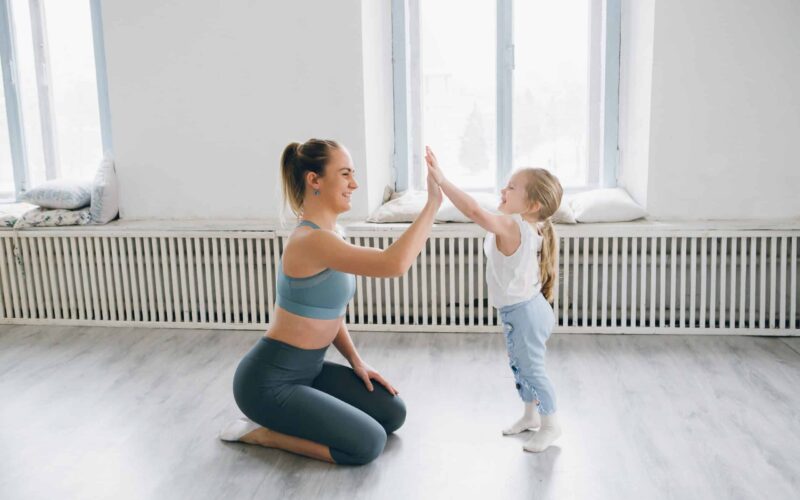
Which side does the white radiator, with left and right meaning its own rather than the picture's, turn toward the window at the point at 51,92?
right

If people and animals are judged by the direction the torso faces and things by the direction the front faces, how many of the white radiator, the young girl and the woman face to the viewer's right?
1

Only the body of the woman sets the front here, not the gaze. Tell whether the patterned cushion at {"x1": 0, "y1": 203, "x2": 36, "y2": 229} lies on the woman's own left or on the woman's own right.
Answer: on the woman's own left

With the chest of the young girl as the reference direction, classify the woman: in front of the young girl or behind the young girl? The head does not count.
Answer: in front

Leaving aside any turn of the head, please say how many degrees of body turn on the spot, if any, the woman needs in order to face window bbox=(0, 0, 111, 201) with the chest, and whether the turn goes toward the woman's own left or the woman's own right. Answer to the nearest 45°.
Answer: approximately 135° to the woman's own left

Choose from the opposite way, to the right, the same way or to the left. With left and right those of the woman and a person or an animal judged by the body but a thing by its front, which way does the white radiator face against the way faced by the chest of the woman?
to the right

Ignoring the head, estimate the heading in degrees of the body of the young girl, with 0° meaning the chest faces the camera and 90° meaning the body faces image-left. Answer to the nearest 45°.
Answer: approximately 90°

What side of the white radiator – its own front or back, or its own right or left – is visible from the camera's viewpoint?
front

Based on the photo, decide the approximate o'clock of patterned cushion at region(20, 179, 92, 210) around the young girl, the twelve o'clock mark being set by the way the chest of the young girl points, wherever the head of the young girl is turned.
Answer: The patterned cushion is roughly at 1 o'clock from the young girl.

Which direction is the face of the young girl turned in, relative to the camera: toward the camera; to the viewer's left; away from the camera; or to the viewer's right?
to the viewer's left

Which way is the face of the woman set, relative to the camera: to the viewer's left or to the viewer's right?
to the viewer's right

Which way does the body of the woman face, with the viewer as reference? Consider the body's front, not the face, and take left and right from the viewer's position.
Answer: facing to the right of the viewer

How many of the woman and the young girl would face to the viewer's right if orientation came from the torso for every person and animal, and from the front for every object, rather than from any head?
1

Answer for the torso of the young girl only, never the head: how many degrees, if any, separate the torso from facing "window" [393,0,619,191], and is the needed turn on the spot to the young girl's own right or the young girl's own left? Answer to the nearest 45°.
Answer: approximately 90° to the young girl's own right

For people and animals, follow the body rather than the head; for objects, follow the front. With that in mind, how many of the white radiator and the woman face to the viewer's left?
0
